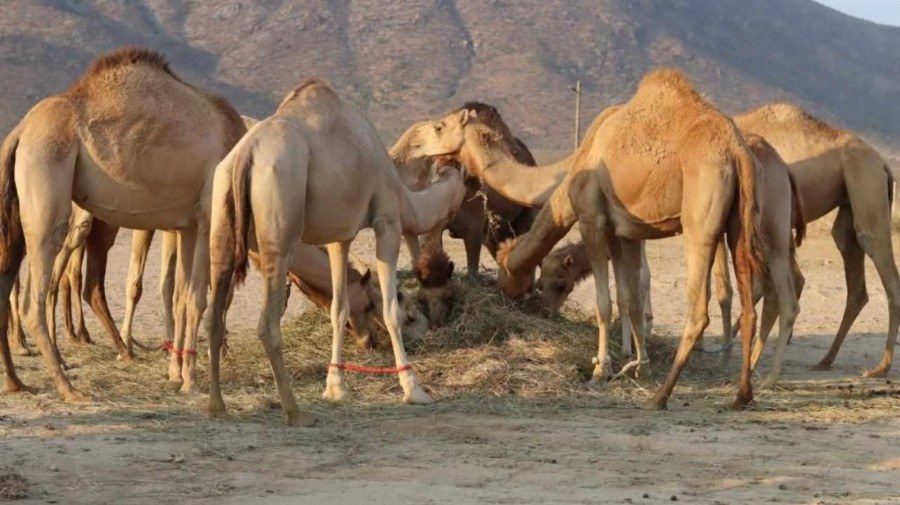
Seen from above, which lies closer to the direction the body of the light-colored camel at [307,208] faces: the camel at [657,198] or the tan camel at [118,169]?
the camel

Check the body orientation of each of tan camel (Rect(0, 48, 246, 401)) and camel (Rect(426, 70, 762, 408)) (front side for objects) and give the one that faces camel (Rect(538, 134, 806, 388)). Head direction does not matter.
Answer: the tan camel

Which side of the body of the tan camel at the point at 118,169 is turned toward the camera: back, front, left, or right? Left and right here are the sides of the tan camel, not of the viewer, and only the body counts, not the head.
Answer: right

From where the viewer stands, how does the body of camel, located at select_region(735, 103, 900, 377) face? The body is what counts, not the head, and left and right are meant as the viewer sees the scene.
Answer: facing to the left of the viewer

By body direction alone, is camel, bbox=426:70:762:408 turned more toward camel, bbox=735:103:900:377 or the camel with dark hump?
the camel with dark hump

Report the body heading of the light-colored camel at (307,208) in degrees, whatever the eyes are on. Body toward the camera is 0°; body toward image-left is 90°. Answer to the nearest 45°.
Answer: approximately 225°

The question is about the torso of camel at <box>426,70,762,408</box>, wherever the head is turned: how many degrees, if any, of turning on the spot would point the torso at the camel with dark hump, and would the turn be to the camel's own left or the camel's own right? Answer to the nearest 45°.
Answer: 0° — it already faces it

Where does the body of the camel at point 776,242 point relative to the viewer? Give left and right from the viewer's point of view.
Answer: facing away from the viewer and to the left of the viewer

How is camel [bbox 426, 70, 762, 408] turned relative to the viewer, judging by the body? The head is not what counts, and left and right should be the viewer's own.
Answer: facing away from the viewer and to the left of the viewer

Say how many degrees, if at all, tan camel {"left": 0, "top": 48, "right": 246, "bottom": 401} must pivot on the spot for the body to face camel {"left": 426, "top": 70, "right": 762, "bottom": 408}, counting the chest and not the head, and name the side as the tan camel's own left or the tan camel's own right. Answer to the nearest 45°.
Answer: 0° — it already faces it
